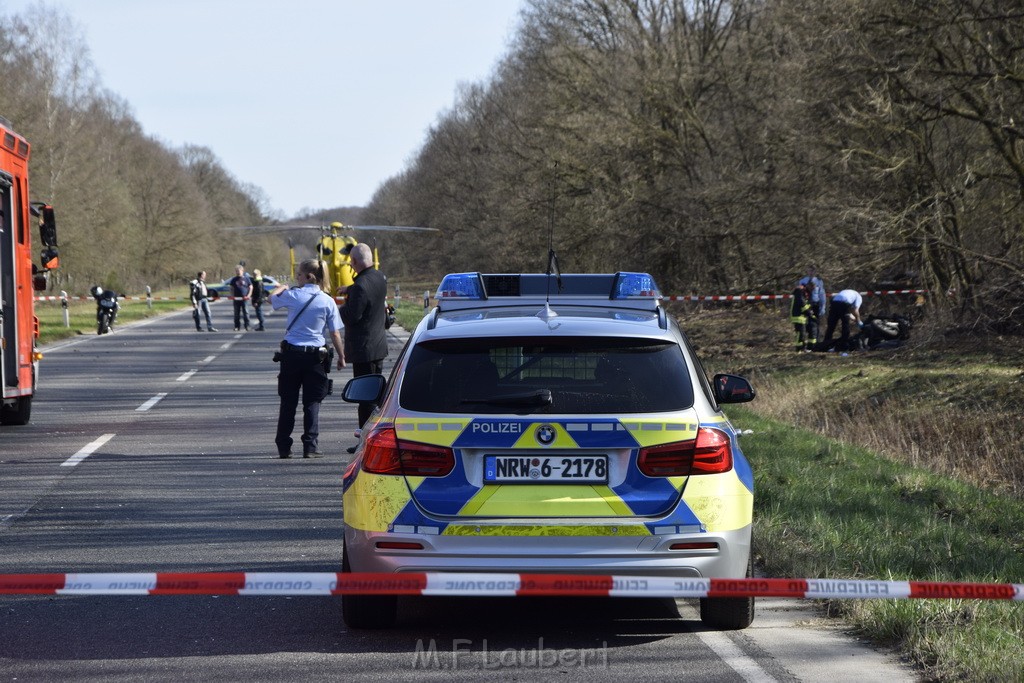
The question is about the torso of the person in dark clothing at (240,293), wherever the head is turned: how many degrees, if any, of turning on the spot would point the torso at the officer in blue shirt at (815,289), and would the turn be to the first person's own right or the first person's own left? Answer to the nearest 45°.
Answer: approximately 45° to the first person's own left

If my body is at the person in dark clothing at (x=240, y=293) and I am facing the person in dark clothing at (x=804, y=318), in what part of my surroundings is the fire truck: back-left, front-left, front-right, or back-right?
front-right

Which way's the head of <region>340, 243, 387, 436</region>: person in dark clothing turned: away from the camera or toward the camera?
away from the camera

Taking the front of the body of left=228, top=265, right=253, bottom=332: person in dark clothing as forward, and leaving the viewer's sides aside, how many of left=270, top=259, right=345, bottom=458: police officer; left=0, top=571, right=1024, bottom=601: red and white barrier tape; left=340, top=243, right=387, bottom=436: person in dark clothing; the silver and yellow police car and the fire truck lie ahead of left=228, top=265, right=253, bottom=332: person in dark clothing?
5

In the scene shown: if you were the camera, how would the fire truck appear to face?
facing away from the viewer

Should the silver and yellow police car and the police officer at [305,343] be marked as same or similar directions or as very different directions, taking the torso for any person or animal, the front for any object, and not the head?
same or similar directions

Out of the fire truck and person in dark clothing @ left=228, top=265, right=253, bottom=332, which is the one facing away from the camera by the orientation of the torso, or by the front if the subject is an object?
the fire truck

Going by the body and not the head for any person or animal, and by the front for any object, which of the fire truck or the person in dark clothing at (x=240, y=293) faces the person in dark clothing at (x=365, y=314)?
the person in dark clothing at (x=240, y=293)

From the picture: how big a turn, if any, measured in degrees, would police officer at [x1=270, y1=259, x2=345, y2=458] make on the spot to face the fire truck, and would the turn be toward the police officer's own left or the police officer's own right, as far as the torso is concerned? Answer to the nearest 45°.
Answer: approximately 45° to the police officer's own left

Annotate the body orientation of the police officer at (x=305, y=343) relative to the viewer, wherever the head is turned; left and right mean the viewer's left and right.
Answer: facing away from the viewer

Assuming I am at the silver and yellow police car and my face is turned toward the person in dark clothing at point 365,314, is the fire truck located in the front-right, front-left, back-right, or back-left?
front-left

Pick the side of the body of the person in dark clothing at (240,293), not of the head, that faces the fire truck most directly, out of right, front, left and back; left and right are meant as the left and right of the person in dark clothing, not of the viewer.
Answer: front

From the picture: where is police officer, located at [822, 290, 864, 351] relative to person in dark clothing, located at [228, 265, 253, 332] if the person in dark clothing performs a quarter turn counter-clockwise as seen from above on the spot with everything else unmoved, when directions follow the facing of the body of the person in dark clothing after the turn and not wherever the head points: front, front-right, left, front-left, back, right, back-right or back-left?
front-right

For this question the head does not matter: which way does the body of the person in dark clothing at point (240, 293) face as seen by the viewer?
toward the camera

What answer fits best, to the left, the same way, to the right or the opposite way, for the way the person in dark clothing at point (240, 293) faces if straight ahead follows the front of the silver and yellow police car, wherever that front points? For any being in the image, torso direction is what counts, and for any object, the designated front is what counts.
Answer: the opposite way

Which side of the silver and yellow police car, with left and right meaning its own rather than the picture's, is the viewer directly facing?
back
